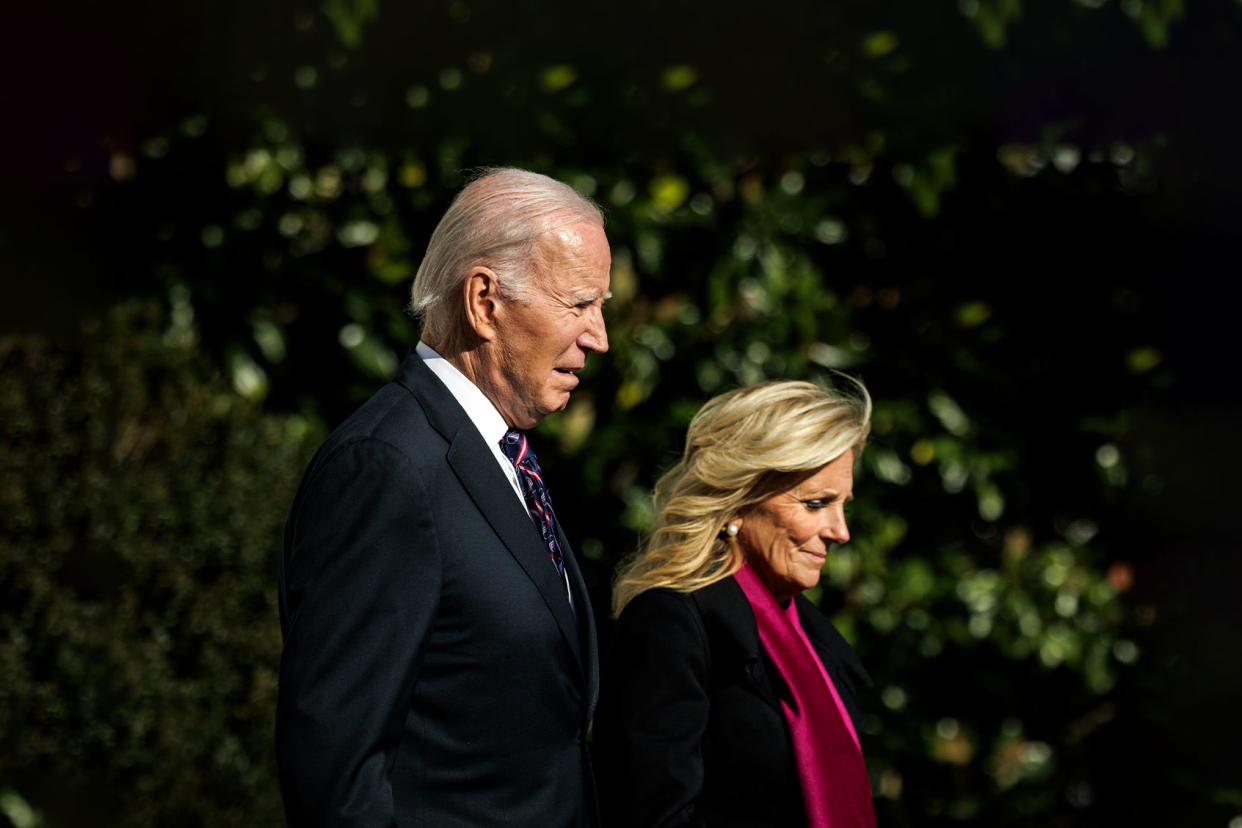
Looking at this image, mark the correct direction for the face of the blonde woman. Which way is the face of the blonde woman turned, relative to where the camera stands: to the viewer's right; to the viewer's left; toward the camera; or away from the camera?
to the viewer's right

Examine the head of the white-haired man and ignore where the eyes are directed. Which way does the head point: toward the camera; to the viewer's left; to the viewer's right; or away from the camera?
to the viewer's right

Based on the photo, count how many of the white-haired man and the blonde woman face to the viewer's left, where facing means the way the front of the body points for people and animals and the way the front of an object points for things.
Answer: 0

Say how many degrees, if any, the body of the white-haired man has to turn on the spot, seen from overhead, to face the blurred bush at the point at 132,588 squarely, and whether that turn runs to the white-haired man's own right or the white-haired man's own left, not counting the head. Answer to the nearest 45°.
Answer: approximately 135° to the white-haired man's own left

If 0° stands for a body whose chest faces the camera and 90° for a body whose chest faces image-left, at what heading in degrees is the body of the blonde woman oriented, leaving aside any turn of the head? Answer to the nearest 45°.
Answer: approximately 315°

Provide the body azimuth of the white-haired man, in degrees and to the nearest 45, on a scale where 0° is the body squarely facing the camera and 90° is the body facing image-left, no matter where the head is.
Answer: approximately 270°

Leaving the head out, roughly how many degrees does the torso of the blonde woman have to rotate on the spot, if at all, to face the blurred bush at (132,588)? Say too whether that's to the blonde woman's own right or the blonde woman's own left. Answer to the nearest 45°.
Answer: approximately 180°
